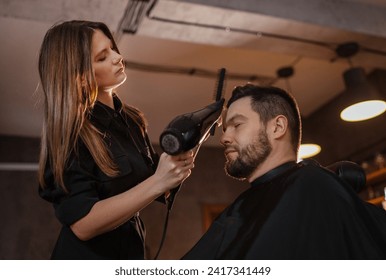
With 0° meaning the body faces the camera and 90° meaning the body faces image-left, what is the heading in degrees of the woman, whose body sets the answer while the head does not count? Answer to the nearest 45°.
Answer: approximately 315°

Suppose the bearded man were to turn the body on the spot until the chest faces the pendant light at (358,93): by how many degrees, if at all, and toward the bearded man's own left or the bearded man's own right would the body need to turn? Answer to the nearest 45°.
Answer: approximately 135° to the bearded man's own right

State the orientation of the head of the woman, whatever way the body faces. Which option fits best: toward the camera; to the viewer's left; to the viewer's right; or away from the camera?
to the viewer's right

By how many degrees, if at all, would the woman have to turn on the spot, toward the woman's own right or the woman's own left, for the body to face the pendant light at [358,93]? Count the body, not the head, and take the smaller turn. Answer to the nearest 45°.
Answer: approximately 90° to the woman's own left

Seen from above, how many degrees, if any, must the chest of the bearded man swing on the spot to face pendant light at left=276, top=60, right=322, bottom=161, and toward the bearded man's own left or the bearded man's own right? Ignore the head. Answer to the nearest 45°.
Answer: approximately 135° to the bearded man's own right

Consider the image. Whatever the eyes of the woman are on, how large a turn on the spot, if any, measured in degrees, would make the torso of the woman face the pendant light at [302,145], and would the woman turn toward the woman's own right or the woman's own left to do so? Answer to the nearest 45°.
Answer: approximately 90° to the woman's own left

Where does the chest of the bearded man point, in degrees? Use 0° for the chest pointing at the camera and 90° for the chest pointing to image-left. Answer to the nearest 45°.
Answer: approximately 45°
